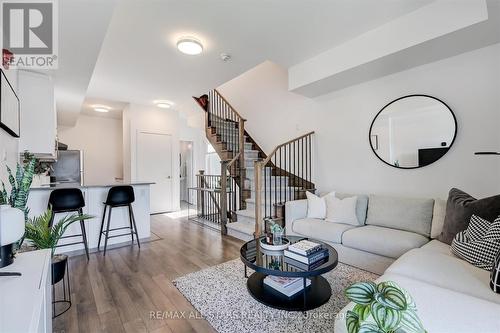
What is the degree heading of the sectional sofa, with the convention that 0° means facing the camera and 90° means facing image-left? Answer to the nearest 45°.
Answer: approximately 45°

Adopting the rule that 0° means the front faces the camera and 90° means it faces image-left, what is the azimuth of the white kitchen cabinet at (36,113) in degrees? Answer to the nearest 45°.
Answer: approximately 315°

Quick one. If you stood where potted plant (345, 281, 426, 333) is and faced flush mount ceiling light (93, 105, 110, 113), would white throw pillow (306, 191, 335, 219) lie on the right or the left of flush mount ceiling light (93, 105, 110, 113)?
right

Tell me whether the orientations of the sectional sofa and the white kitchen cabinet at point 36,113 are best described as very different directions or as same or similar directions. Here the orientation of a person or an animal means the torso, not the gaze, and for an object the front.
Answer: very different directions
